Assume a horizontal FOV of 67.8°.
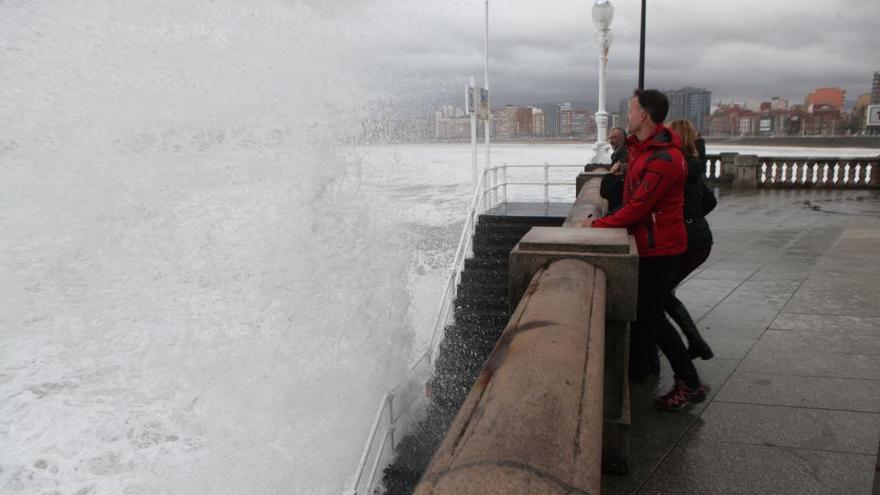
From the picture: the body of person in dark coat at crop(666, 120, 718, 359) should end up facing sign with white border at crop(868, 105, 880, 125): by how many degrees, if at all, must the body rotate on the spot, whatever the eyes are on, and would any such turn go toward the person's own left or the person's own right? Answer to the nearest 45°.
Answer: approximately 90° to the person's own right

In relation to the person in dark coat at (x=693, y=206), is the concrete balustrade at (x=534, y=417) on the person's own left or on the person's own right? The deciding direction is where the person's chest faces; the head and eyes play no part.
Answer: on the person's own left

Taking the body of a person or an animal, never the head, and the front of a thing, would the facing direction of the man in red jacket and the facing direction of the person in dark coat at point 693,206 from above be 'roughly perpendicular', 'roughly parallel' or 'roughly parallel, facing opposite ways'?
roughly parallel

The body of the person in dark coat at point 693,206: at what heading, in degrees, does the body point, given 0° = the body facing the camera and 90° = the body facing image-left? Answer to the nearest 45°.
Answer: approximately 90°

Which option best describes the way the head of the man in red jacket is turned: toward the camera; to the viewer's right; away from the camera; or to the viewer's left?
to the viewer's left

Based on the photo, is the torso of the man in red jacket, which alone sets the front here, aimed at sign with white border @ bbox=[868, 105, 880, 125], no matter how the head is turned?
no

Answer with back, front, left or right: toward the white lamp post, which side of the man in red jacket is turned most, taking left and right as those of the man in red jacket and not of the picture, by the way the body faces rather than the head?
right

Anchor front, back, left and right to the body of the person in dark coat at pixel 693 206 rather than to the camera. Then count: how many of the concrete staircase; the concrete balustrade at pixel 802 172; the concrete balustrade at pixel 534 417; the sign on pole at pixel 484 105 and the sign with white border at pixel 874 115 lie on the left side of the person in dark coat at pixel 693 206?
1

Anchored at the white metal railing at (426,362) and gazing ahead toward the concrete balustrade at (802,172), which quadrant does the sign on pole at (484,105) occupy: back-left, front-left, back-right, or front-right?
front-left

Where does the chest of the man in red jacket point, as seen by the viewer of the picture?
to the viewer's left

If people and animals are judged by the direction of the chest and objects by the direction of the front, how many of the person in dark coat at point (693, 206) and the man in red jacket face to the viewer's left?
2

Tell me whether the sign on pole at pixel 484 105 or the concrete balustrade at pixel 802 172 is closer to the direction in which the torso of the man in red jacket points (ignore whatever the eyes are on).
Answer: the sign on pole
